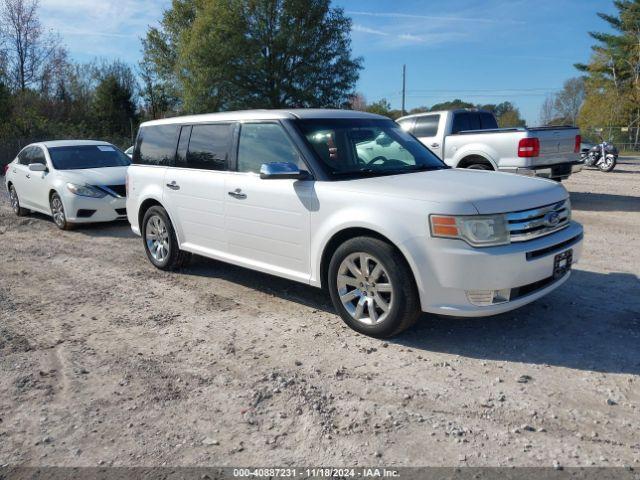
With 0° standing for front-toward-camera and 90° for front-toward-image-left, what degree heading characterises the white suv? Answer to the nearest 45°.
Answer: approximately 315°

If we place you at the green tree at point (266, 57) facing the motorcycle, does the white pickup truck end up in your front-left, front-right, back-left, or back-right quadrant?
front-right

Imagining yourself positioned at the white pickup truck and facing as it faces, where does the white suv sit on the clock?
The white suv is roughly at 8 o'clock from the white pickup truck.

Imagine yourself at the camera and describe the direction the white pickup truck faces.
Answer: facing away from the viewer and to the left of the viewer

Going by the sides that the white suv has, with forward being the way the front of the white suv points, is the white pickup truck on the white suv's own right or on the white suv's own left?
on the white suv's own left

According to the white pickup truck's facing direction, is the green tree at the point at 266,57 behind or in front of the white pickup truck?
in front

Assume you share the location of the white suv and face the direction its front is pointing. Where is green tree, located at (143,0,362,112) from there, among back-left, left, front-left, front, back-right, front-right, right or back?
back-left

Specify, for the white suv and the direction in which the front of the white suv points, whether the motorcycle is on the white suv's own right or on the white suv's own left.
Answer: on the white suv's own left

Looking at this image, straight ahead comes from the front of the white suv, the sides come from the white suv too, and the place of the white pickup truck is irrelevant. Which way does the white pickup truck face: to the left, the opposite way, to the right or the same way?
the opposite way

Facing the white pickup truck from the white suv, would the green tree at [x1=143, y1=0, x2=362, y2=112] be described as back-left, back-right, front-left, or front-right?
front-left

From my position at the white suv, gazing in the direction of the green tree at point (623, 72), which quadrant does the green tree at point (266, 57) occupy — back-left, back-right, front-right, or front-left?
front-left

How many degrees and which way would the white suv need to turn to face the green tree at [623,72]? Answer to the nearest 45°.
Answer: approximately 90° to its left
